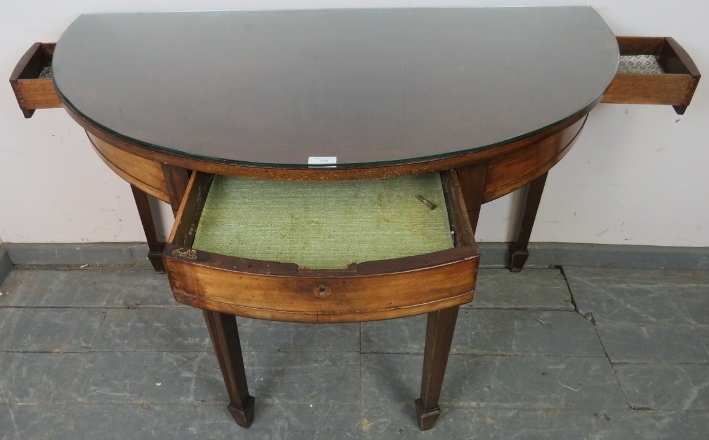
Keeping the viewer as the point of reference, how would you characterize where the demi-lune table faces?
facing the viewer
